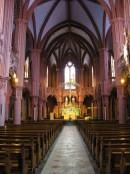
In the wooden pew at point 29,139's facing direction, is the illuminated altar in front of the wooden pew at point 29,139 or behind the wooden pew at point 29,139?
in front

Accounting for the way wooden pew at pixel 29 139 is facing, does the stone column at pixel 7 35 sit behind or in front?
in front

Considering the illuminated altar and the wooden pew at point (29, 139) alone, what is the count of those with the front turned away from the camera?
1

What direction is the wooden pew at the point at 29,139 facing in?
away from the camera

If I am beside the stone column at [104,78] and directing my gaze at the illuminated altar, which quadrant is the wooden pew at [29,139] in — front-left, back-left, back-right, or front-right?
back-left

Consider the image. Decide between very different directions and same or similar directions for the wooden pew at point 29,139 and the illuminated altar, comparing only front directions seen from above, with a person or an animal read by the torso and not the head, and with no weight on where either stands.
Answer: very different directions

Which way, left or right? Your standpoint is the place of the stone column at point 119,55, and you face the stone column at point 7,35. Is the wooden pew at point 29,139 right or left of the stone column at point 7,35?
left

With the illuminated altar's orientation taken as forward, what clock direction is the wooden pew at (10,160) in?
The wooden pew is roughly at 12 o'clock from the illuminated altar.

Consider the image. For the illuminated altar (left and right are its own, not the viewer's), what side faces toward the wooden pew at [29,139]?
front

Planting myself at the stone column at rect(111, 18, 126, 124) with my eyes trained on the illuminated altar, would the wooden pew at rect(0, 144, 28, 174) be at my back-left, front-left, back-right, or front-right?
back-left

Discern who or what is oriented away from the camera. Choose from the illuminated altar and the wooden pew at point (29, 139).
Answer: the wooden pew
